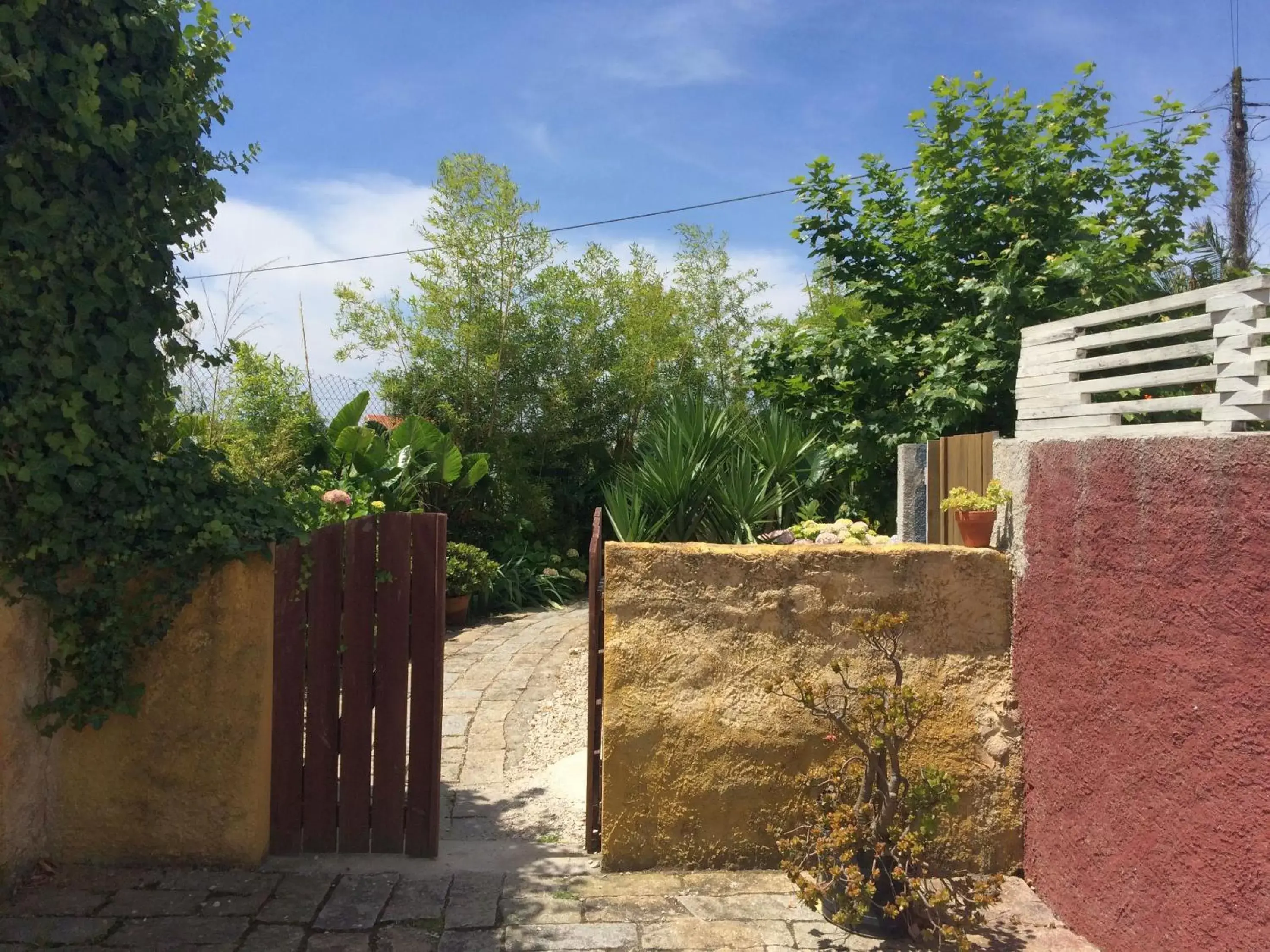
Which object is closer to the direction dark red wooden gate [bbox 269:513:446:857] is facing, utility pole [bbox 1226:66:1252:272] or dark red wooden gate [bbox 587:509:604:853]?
the dark red wooden gate

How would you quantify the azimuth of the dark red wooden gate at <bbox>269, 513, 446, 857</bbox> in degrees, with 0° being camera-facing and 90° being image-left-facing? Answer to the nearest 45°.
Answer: approximately 0°

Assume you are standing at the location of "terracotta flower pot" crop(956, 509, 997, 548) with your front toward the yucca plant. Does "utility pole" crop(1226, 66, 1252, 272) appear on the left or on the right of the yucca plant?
right

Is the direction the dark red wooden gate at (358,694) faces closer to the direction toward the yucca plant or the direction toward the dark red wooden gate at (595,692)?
the dark red wooden gate

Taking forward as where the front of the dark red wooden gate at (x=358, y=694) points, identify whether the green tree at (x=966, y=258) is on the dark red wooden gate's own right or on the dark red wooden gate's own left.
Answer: on the dark red wooden gate's own left

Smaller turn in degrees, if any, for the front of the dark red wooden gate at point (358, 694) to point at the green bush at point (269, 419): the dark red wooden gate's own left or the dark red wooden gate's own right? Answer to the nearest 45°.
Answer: approximately 180°

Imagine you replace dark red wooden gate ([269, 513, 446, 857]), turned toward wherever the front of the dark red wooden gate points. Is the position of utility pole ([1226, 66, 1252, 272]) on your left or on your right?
on your left

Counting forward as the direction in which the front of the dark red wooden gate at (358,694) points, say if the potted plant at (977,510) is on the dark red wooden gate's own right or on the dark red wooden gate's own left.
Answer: on the dark red wooden gate's own left

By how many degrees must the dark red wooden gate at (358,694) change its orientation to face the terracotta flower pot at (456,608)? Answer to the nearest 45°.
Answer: approximately 180°

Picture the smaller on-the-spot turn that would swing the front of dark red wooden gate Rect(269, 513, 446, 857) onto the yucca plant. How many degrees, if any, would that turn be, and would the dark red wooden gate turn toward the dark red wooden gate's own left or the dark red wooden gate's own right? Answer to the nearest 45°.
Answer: approximately 135° to the dark red wooden gate's own left

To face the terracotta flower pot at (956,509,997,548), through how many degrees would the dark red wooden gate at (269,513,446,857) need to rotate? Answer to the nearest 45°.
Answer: approximately 90° to its left

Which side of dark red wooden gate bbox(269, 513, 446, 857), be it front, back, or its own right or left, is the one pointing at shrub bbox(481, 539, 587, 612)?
back

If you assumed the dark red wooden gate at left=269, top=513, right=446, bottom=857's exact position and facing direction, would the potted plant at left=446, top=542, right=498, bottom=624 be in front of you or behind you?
behind
